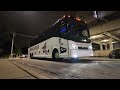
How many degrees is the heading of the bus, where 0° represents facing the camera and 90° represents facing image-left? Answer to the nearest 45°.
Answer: approximately 315°
